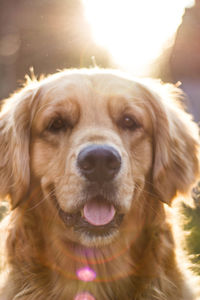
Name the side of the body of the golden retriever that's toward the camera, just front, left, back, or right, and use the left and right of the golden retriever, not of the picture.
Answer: front
